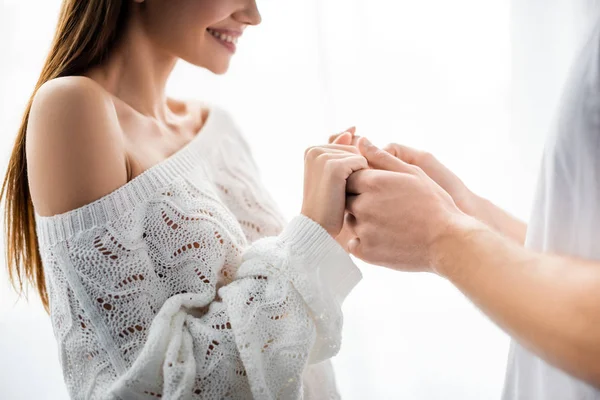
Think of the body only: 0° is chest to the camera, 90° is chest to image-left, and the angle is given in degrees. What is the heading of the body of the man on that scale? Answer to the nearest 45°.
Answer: approximately 90°

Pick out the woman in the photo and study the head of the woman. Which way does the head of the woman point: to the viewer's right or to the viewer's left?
to the viewer's right
